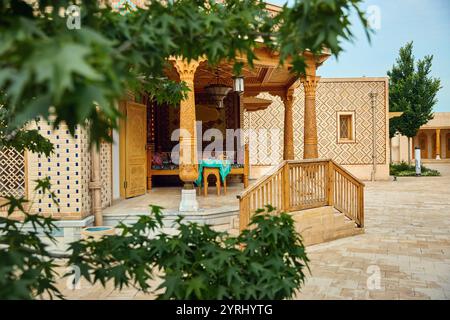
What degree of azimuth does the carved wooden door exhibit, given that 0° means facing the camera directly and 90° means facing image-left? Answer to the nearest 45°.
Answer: approximately 315°

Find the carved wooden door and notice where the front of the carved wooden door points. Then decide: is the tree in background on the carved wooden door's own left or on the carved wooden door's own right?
on the carved wooden door's own left

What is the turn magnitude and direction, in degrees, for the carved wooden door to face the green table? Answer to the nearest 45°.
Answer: approximately 45° to its left

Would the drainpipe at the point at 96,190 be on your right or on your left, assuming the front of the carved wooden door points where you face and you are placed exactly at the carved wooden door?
on your right

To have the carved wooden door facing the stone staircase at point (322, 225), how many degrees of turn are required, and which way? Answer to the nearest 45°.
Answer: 0° — it already faces it
